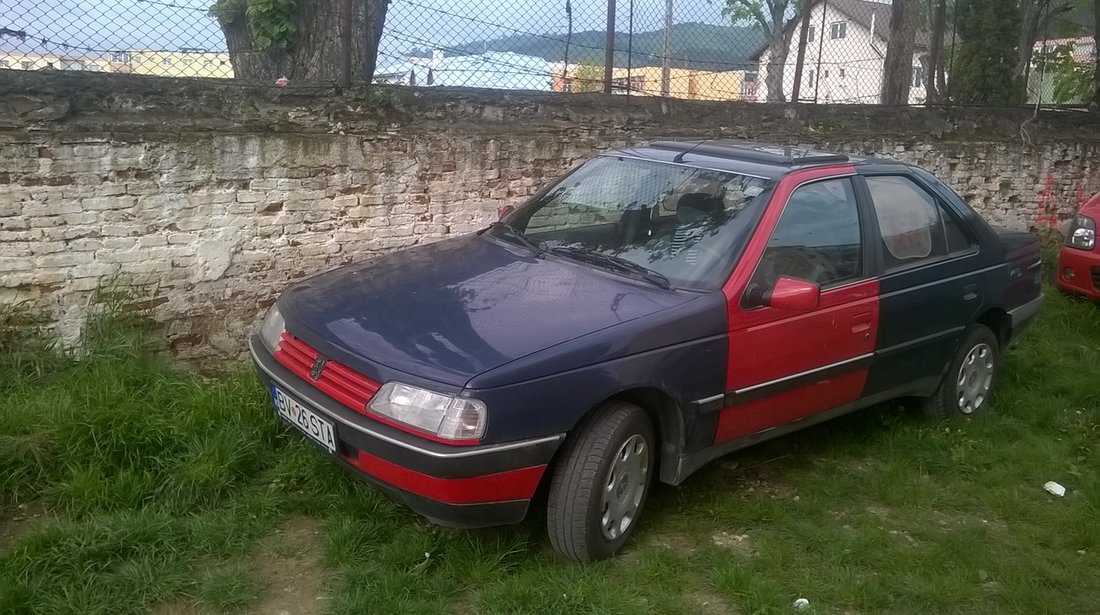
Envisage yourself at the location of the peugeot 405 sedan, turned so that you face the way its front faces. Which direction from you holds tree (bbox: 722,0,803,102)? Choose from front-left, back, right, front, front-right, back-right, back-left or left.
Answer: back-right

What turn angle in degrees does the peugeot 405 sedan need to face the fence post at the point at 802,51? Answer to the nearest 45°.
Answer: approximately 135° to its right

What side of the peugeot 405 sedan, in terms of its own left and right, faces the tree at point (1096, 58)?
back

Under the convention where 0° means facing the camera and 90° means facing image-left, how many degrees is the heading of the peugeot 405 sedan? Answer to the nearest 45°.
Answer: approximately 45°

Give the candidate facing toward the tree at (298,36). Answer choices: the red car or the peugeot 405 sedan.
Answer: the red car

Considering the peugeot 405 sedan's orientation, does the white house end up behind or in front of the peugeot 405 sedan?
behind

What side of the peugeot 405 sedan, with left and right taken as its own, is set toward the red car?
back

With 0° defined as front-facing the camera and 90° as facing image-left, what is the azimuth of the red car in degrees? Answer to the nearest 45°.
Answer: approximately 45°

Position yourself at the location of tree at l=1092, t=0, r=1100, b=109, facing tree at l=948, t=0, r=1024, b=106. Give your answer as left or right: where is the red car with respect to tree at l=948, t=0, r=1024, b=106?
left

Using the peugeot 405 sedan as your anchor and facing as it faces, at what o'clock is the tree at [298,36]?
The tree is roughly at 3 o'clock from the peugeot 405 sedan.

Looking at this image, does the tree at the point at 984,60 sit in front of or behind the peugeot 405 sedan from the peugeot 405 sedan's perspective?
behind
